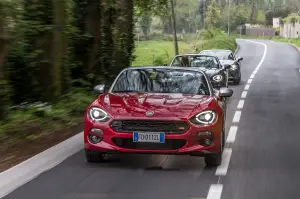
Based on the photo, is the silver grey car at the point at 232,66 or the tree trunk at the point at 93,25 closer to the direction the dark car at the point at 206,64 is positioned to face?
the tree trunk

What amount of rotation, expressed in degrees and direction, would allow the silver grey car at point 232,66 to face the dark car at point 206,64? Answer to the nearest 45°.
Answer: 0° — it already faces it

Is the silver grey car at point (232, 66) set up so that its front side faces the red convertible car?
yes

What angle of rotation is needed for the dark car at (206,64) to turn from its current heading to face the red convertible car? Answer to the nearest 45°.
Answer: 0° — it already faces it

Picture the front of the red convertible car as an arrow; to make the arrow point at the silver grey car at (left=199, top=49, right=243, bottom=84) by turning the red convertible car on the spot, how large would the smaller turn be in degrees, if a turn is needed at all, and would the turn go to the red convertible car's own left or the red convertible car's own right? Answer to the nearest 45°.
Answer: approximately 180°

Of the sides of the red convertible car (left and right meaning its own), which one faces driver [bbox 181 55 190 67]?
back

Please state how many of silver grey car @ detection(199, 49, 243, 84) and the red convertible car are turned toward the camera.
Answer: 2

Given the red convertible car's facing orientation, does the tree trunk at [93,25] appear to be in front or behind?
behind

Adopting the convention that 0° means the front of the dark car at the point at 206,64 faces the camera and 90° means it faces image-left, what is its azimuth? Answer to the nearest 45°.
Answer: approximately 0°
